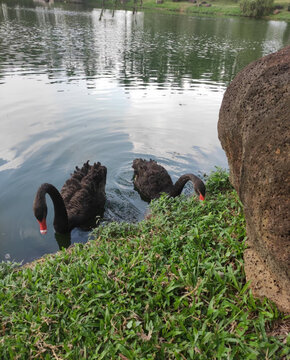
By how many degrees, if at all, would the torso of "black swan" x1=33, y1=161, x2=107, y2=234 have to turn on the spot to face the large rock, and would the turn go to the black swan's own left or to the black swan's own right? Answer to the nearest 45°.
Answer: approximately 90° to the black swan's own left

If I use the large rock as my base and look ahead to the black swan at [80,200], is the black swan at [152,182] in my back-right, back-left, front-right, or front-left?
front-right

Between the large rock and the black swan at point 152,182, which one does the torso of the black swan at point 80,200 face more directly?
the large rock

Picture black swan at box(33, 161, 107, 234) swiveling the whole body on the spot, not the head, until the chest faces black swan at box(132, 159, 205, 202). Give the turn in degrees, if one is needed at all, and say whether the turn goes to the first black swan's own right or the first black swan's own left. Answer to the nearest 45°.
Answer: approximately 135° to the first black swan's own left

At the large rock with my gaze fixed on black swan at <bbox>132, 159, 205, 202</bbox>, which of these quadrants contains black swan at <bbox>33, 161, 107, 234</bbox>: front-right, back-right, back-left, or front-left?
front-left

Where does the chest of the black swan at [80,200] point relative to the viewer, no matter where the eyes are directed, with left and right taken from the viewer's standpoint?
facing the viewer and to the left of the viewer
